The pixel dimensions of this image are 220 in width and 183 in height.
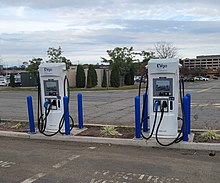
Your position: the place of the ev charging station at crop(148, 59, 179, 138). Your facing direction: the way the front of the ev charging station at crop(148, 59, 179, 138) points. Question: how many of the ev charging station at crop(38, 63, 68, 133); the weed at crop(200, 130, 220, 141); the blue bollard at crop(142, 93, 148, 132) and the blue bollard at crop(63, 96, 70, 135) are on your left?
1

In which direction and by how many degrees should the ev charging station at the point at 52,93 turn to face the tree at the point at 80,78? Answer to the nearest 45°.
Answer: approximately 180°

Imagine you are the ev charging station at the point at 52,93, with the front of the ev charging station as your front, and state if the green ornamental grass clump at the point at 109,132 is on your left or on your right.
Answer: on your left

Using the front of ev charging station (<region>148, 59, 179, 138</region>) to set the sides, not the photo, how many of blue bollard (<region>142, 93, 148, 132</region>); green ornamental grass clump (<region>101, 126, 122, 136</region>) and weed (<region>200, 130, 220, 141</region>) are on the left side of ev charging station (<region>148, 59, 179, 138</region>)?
1

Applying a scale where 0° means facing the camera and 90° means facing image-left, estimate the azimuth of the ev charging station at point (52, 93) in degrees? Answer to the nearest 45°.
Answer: approximately 0°

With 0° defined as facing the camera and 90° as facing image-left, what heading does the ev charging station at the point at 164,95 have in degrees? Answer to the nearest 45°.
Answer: approximately 0°

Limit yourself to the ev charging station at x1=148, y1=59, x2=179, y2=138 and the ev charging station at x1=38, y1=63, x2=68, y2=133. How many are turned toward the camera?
2

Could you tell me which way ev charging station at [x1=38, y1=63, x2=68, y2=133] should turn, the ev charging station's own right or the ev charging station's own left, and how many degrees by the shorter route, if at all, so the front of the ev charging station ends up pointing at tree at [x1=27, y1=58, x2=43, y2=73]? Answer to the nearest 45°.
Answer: approximately 180°

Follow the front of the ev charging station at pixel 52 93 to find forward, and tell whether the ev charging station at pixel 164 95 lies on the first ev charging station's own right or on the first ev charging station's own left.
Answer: on the first ev charging station's own left

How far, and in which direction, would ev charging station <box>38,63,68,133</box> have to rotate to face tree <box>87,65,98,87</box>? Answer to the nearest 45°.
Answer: approximately 180°
